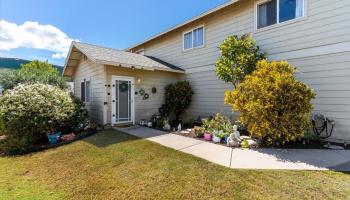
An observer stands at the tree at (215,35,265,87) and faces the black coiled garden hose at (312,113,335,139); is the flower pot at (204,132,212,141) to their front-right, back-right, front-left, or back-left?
back-right

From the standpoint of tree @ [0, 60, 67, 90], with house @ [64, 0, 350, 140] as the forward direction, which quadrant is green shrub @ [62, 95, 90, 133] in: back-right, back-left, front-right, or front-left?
front-right

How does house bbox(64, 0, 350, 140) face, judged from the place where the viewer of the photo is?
facing the viewer and to the left of the viewer

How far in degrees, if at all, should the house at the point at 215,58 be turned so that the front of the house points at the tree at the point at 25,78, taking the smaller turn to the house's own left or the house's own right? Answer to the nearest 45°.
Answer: approximately 45° to the house's own right

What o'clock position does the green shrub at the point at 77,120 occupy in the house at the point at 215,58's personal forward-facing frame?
The green shrub is roughly at 1 o'clock from the house.
